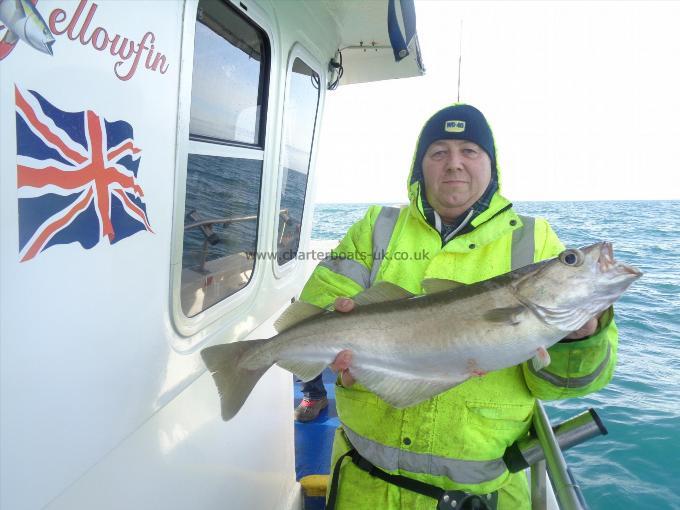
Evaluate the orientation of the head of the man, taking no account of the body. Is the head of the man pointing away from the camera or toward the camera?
toward the camera

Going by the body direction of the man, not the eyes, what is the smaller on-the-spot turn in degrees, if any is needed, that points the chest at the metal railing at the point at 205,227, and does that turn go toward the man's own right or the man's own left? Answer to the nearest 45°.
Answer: approximately 90° to the man's own right

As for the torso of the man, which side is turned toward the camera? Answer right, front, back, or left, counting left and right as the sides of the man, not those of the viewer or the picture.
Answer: front
